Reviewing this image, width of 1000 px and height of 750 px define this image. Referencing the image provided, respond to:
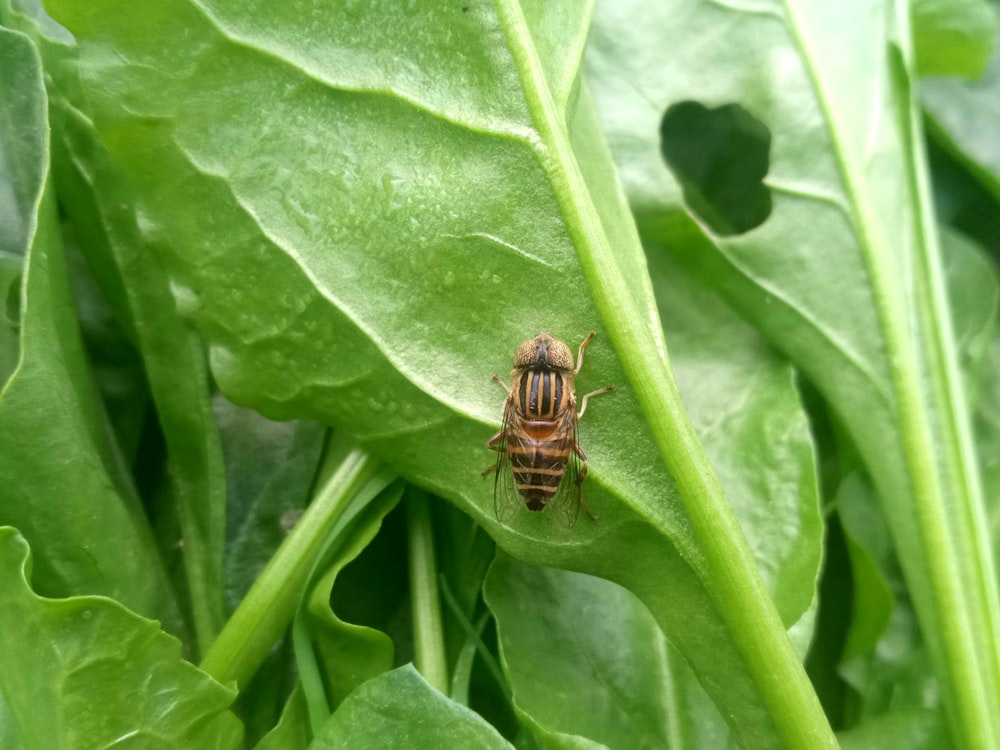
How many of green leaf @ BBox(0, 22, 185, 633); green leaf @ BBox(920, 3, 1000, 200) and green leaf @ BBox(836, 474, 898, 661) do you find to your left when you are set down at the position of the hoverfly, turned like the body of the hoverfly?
1

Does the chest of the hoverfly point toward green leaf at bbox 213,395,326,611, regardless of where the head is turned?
no

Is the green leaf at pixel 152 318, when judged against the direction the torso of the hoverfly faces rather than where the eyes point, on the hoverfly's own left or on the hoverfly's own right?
on the hoverfly's own left

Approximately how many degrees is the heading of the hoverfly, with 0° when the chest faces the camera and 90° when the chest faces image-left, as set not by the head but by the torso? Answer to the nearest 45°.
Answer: approximately 180°

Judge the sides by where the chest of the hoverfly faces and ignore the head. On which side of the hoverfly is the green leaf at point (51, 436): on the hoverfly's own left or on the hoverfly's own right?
on the hoverfly's own left

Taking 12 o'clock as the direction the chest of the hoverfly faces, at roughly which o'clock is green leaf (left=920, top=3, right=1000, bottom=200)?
The green leaf is roughly at 1 o'clock from the hoverfly.
